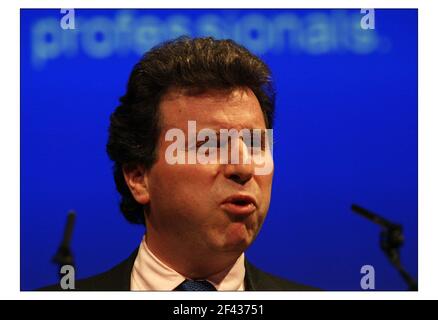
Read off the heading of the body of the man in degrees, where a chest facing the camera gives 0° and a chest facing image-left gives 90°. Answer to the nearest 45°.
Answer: approximately 315°

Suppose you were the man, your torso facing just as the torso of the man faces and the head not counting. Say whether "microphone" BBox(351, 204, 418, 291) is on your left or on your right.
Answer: on your left

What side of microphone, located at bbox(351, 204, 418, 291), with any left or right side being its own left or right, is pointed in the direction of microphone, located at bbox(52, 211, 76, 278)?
front

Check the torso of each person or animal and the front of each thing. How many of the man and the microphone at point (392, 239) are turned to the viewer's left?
1

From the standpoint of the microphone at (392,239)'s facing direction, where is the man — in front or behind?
in front

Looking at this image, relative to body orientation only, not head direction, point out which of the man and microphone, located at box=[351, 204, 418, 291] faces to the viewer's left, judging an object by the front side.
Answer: the microphone

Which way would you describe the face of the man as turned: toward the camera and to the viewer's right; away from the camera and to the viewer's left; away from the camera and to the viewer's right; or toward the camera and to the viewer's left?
toward the camera and to the viewer's right

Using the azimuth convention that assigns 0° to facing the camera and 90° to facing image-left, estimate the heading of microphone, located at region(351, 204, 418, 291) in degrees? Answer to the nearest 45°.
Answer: approximately 90°
